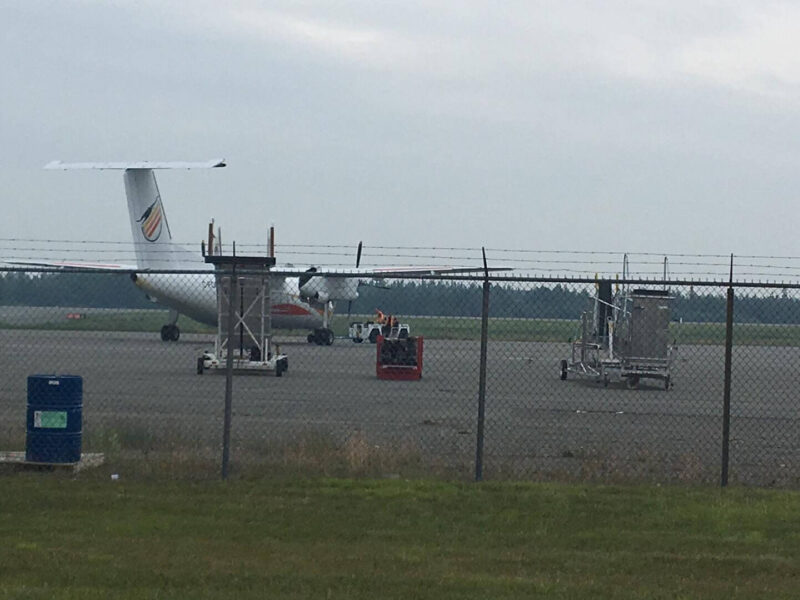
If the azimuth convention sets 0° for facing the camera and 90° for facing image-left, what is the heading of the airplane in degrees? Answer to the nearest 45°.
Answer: approximately 225°

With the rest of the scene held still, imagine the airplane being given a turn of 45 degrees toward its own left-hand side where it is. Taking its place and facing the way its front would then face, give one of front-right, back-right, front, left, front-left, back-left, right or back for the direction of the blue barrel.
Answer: back

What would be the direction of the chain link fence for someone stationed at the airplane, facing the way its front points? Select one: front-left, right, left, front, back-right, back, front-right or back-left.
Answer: back-right
